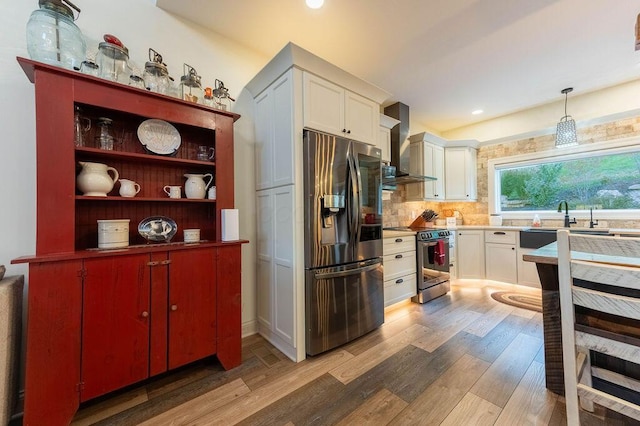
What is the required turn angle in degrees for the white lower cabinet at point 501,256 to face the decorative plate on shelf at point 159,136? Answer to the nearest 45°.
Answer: approximately 45° to its right

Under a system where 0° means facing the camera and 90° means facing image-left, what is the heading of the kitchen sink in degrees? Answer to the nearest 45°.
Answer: approximately 0°

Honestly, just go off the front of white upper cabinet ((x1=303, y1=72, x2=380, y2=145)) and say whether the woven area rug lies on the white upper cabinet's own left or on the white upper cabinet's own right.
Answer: on the white upper cabinet's own left

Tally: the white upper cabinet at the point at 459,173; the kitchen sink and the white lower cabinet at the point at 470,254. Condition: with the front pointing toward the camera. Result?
3

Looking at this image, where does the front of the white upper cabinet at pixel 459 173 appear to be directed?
toward the camera

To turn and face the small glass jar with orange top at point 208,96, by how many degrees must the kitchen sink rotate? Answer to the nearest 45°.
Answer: approximately 45° to its right

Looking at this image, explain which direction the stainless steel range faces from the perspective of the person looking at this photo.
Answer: facing the viewer and to the right of the viewer

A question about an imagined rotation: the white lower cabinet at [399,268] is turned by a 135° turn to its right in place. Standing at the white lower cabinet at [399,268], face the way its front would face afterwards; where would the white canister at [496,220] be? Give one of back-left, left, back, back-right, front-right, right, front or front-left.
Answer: back-right

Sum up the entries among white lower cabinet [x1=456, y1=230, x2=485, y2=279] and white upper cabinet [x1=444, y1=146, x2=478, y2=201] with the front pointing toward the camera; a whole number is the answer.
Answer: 2

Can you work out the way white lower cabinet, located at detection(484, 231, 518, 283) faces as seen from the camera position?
facing the viewer
